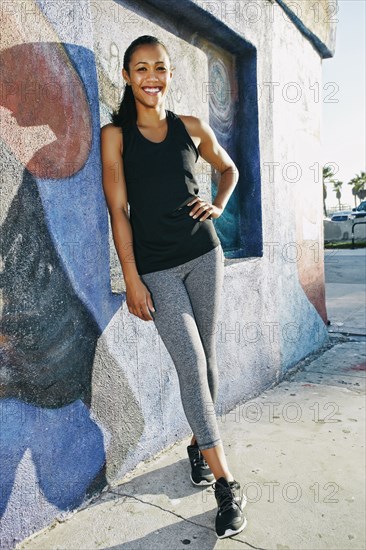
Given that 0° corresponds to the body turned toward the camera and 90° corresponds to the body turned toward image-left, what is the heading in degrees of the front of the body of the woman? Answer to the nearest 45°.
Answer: approximately 0°
